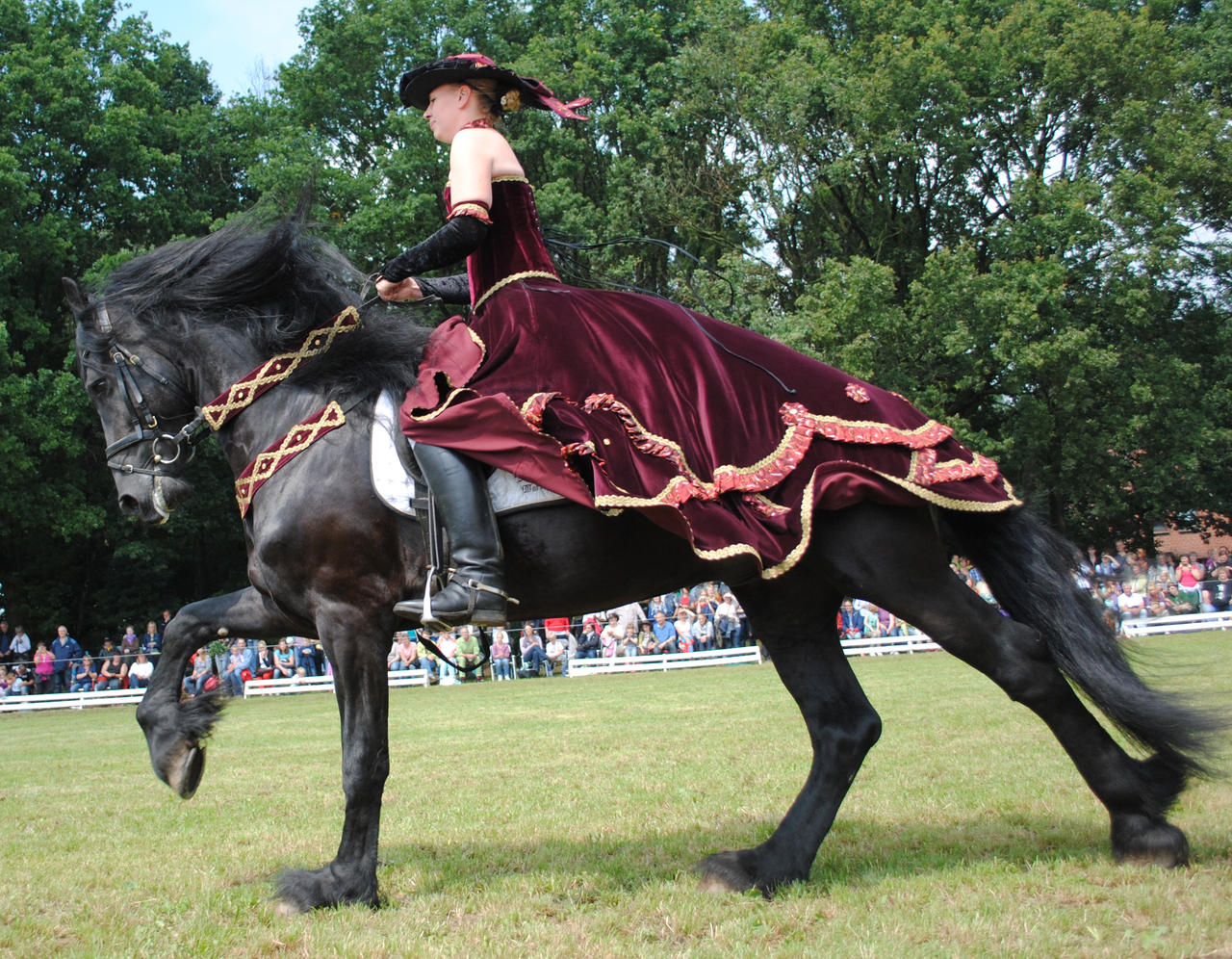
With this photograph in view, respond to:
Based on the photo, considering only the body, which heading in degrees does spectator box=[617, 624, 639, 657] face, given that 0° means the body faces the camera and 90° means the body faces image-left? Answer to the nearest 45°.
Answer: approximately 0°

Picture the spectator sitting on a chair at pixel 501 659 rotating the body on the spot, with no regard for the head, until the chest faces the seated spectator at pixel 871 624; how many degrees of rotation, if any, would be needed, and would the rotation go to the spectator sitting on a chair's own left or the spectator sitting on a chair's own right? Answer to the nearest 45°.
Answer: approximately 90° to the spectator sitting on a chair's own left

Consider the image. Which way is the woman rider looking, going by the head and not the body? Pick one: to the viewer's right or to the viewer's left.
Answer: to the viewer's left

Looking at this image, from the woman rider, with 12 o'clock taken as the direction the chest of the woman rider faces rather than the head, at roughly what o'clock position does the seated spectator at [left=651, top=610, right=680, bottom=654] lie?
The seated spectator is roughly at 3 o'clock from the woman rider.

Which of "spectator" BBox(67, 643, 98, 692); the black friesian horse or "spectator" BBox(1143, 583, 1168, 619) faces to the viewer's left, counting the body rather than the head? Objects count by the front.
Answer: the black friesian horse

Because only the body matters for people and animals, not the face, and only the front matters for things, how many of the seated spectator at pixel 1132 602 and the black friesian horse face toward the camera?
1

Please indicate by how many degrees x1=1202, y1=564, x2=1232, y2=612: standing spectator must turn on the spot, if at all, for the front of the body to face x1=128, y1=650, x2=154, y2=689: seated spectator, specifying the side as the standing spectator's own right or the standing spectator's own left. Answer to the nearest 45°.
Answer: approximately 45° to the standing spectator's own right

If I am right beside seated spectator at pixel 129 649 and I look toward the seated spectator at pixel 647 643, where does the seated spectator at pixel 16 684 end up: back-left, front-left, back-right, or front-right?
back-right

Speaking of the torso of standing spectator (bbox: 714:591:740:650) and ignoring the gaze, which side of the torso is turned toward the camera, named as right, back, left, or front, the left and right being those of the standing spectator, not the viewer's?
front

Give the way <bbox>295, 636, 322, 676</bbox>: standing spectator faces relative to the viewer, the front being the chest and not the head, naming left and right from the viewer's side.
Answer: facing the viewer

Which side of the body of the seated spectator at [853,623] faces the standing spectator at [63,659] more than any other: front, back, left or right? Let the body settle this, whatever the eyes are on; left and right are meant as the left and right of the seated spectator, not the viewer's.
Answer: right

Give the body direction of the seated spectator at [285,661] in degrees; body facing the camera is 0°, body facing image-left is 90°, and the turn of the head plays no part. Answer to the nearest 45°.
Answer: approximately 0°

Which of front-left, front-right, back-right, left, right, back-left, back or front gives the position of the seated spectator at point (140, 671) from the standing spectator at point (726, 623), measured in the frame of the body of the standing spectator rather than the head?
right

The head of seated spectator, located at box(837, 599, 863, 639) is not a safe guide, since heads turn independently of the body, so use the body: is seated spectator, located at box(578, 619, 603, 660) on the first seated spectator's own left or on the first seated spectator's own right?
on the first seated spectator's own right

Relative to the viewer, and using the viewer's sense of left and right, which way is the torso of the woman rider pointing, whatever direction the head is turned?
facing to the left of the viewer

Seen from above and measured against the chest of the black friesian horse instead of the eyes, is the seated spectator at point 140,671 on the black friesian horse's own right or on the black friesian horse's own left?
on the black friesian horse's own right

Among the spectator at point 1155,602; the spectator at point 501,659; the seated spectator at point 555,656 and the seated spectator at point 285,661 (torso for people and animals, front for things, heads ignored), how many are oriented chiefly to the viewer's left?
0

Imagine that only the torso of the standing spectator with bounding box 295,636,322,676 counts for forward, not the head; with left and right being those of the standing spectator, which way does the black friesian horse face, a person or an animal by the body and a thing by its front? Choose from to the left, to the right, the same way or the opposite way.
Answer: to the right

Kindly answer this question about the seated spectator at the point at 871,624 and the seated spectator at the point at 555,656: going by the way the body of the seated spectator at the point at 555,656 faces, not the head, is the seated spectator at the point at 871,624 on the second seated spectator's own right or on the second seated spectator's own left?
on the second seated spectator's own left
